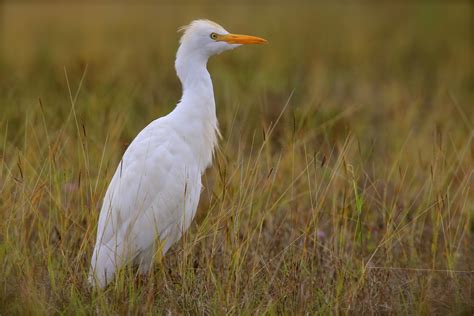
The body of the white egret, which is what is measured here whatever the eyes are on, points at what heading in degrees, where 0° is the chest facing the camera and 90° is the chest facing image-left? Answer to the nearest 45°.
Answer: approximately 270°
